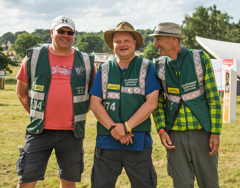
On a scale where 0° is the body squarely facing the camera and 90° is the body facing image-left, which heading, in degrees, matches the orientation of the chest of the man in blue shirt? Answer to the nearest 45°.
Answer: approximately 0°

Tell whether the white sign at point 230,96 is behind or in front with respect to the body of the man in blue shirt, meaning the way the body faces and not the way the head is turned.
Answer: behind

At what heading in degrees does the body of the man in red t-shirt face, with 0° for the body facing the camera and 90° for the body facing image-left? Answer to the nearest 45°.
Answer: approximately 0°

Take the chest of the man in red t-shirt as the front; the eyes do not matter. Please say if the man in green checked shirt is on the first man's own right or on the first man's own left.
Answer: on the first man's own left

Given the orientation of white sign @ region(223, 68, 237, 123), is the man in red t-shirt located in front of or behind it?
in front

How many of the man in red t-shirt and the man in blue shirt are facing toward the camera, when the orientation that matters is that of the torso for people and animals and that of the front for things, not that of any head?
2

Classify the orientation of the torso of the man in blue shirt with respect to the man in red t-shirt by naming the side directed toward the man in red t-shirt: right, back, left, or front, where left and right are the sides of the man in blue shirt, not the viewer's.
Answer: right

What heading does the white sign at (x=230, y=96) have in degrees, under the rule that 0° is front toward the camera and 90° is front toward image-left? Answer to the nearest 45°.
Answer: approximately 45°

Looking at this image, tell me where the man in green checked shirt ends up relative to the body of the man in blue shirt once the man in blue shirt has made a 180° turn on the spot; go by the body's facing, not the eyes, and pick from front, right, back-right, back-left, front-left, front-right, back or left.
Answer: right

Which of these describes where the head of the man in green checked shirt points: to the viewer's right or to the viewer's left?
to the viewer's left
